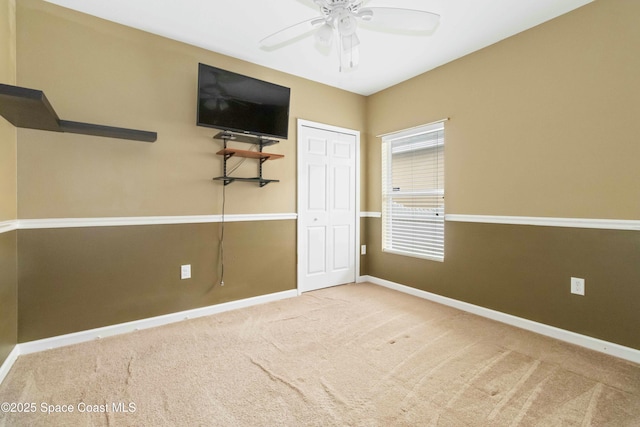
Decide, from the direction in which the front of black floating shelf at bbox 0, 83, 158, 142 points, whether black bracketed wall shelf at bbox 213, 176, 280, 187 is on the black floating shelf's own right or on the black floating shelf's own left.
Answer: on the black floating shelf's own left

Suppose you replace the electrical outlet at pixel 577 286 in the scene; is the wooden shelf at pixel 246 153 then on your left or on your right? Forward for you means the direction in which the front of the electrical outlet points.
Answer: on your right

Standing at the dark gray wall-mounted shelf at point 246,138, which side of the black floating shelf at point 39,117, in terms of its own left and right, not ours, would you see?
left

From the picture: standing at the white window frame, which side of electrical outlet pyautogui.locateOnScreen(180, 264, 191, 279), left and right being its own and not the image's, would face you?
left

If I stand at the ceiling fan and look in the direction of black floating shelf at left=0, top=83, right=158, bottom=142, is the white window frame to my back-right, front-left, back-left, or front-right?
back-right

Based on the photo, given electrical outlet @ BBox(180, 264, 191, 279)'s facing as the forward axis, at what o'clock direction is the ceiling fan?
The ceiling fan is roughly at 11 o'clock from the electrical outlet.
